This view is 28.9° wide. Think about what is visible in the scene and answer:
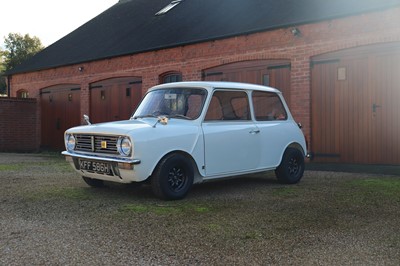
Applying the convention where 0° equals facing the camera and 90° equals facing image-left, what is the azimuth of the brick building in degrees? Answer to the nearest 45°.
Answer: approximately 45°

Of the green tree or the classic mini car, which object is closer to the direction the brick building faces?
the classic mini car

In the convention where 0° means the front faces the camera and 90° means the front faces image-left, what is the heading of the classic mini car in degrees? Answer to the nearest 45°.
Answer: approximately 45°

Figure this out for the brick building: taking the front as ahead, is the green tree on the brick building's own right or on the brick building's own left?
on the brick building's own right
